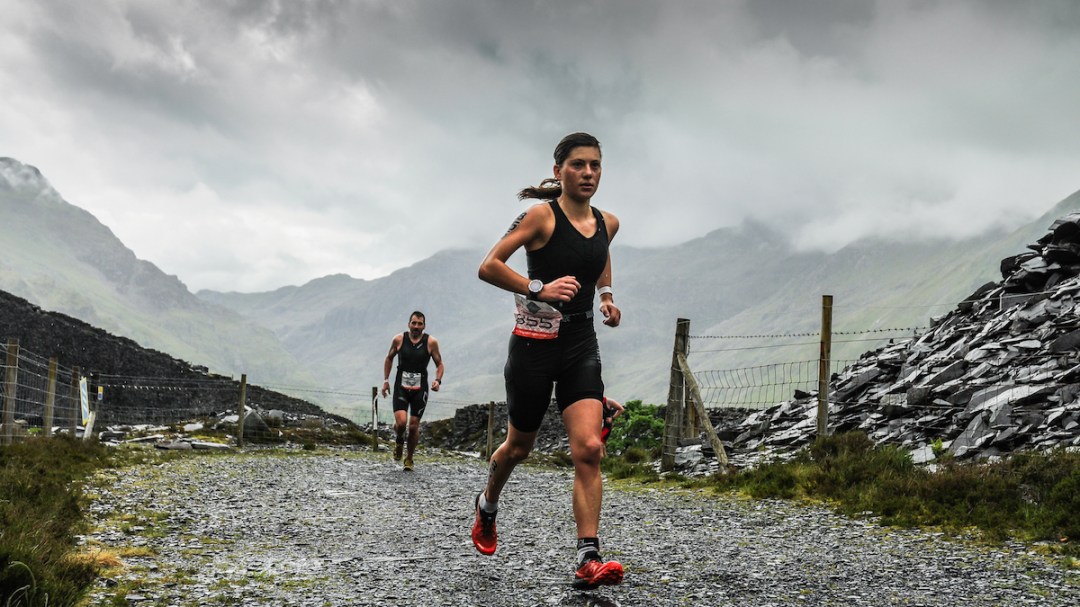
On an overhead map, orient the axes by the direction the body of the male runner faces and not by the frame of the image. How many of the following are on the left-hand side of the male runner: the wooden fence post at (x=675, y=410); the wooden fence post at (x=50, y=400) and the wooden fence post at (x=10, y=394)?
1

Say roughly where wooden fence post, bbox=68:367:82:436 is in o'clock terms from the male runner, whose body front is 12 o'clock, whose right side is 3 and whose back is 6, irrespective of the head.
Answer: The wooden fence post is roughly at 4 o'clock from the male runner.

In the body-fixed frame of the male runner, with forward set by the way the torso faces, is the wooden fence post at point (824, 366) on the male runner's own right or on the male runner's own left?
on the male runner's own left

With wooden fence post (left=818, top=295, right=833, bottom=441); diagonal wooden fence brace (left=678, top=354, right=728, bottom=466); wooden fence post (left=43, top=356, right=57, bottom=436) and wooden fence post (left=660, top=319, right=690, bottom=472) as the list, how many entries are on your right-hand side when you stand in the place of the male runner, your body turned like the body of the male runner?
1

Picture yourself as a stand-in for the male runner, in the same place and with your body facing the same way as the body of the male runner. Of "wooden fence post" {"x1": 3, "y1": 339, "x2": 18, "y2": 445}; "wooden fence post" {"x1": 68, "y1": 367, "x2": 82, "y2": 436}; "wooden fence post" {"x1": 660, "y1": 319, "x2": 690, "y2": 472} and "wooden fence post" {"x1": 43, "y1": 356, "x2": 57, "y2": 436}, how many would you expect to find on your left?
1

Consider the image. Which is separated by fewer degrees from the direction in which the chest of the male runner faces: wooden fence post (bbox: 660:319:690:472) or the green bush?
the wooden fence post

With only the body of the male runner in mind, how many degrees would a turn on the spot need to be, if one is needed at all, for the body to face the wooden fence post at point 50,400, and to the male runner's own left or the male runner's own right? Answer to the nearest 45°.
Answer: approximately 90° to the male runner's own right

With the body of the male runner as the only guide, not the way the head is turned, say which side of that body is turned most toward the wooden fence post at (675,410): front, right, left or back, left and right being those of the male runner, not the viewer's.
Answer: left

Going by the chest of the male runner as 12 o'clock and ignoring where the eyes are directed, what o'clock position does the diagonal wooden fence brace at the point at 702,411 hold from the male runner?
The diagonal wooden fence brace is roughly at 10 o'clock from the male runner.

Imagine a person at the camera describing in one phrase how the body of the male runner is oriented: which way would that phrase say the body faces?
toward the camera

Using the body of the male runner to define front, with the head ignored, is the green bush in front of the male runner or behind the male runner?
behind

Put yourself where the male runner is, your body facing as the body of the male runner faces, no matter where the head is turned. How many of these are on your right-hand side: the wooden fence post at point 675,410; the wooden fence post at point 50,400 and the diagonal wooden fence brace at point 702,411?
1
